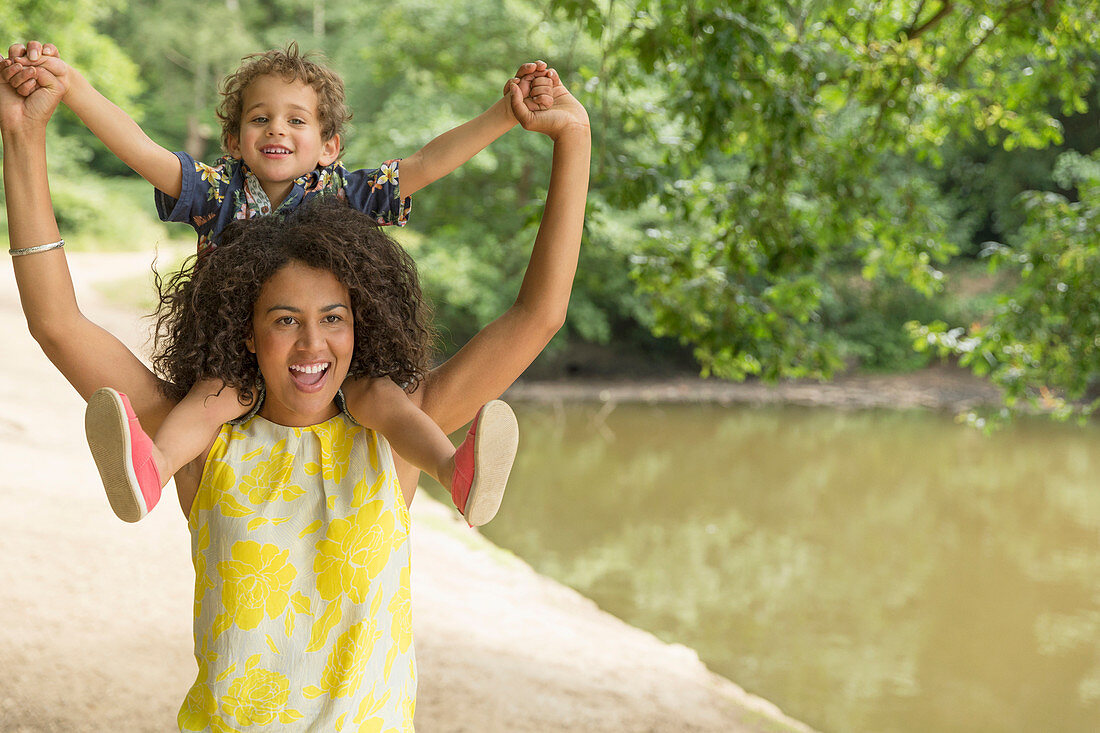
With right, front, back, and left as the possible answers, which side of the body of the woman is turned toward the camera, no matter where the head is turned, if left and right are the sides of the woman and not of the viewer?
front

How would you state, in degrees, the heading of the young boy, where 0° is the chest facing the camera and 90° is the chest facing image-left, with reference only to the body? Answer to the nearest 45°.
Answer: approximately 0°
